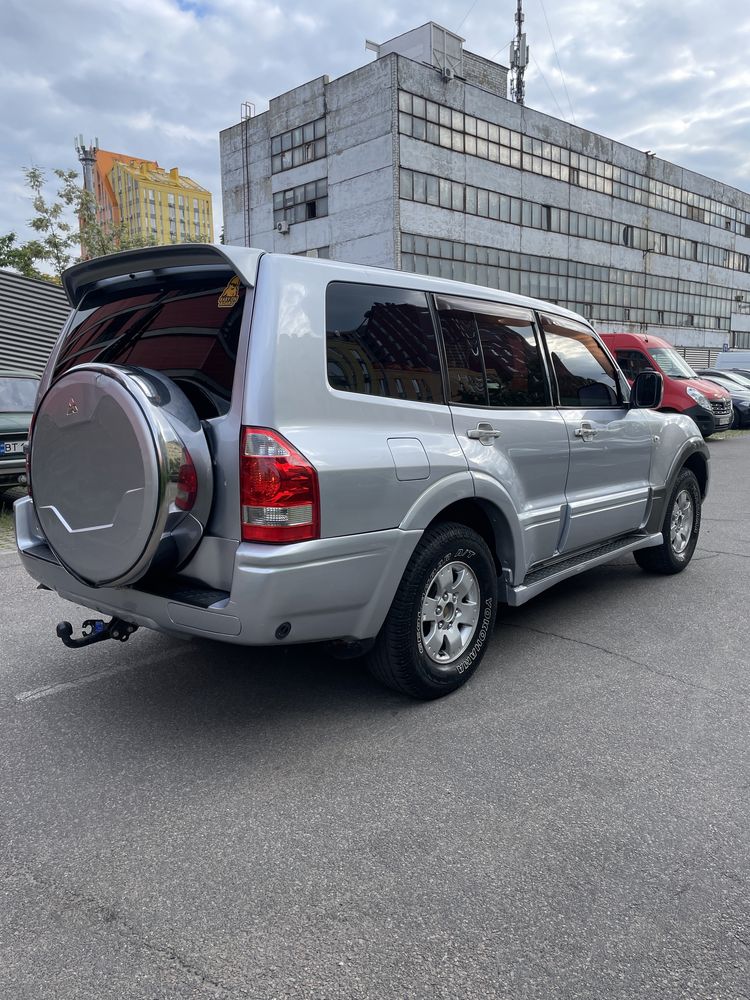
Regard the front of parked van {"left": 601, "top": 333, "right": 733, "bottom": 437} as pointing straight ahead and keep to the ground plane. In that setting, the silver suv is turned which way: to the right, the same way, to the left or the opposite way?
to the left

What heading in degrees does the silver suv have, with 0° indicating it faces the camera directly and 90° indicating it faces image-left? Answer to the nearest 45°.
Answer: approximately 225°

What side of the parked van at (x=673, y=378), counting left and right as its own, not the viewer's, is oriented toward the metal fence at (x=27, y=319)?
right

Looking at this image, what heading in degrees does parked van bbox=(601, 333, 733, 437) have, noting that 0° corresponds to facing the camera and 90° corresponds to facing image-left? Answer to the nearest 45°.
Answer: approximately 315°

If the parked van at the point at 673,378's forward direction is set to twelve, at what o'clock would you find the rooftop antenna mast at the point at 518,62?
The rooftop antenna mast is roughly at 7 o'clock from the parked van.

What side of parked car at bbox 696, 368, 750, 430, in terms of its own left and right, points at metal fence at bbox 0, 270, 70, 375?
right

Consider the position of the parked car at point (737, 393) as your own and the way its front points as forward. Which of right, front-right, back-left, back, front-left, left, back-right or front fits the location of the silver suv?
front-right
